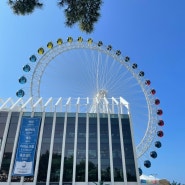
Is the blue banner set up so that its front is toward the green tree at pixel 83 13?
yes

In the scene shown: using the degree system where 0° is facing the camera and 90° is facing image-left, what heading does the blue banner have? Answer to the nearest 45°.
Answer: approximately 0°
